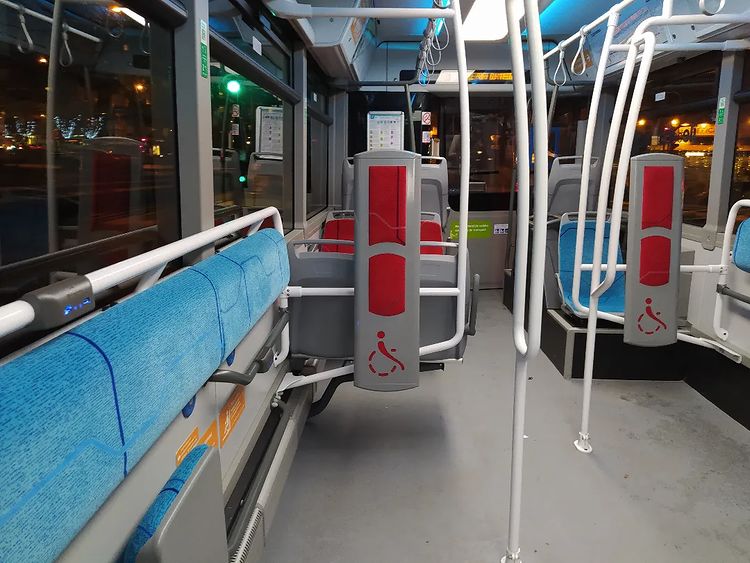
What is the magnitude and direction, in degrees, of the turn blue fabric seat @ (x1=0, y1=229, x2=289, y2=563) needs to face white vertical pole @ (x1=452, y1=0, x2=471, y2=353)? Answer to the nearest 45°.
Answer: approximately 90° to its left

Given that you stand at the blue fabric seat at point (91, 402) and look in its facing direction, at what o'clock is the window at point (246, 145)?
The window is roughly at 8 o'clock from the blue fabric seat.

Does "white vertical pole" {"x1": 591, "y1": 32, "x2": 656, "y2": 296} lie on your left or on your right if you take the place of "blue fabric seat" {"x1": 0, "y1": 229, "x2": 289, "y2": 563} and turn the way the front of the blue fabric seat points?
on your left

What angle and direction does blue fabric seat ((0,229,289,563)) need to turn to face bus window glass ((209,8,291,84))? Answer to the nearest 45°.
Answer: approximately 135° to its left

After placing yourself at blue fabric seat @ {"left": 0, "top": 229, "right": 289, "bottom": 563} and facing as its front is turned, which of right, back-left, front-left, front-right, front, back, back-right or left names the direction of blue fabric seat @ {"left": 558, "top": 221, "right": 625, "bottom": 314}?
left

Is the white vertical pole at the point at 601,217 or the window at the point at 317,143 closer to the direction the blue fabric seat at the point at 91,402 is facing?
the white vertical pole

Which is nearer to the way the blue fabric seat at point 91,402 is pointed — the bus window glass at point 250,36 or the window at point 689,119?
the window

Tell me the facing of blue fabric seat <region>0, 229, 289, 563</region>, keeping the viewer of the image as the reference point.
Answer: facing the viewer and to the right of the viewer

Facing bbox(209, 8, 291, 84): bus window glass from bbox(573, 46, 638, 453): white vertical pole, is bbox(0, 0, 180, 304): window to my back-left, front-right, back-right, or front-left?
front-left

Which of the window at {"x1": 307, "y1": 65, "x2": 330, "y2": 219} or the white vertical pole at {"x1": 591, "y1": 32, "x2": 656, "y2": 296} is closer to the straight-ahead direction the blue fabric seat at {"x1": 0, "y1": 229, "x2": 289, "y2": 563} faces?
the white vertical pole
